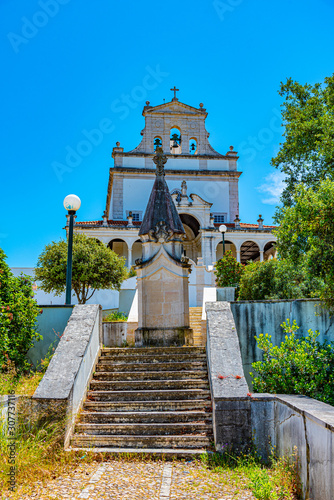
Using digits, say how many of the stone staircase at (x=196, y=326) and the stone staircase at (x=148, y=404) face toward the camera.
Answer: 2

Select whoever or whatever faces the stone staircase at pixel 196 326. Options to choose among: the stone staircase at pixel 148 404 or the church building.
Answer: the church building

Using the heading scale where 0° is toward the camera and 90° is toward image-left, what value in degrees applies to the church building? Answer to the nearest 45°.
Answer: approximately 0°

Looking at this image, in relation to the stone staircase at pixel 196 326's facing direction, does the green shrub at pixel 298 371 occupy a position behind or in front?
in front

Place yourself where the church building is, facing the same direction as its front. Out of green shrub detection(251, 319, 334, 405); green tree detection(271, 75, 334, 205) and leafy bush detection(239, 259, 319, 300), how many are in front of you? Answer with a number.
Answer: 3

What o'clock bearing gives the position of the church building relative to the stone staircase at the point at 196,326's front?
The church building is roughly at 6 o'clock from the stone staircase.

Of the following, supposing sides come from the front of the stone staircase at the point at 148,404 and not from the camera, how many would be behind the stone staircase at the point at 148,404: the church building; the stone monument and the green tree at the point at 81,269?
3

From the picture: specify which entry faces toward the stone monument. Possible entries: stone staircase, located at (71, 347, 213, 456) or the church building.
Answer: the church building

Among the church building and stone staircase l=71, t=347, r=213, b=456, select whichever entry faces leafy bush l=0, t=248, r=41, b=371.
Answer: the church building

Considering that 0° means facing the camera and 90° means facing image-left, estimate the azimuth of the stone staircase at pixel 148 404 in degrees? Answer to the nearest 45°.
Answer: approximately 0°

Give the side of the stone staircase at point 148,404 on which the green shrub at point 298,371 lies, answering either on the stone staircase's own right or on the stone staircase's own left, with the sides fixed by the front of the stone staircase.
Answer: on the stone staircase's own left

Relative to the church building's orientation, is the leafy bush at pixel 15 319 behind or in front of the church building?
in front

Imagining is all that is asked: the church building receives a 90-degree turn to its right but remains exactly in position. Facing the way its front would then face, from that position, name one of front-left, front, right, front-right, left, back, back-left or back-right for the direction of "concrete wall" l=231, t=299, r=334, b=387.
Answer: left
